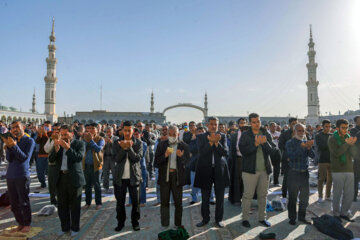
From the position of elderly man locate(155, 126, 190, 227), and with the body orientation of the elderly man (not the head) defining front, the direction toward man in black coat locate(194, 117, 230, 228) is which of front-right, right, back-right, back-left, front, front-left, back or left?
left

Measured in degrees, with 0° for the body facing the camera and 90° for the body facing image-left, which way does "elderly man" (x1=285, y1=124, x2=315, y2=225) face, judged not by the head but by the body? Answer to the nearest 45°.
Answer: approximately 315°

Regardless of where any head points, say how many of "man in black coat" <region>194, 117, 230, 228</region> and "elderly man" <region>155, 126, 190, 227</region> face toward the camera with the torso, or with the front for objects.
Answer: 2

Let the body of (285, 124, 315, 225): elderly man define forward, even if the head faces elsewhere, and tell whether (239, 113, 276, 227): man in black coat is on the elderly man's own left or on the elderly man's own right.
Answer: on the elderly man's own right

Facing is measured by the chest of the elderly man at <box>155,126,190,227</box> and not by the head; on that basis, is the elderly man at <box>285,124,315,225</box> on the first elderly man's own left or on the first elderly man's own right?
on the first elderly man's own left

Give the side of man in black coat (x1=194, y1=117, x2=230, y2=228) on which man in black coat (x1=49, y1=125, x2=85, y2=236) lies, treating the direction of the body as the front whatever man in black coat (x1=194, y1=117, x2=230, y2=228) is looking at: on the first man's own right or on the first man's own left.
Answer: on the first man's own right

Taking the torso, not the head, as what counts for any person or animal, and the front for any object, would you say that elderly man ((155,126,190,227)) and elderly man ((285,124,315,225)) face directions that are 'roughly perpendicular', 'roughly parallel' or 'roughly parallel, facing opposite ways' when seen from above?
roughly parallel

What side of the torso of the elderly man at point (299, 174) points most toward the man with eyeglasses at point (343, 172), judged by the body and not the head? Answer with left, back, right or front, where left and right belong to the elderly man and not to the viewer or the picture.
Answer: left

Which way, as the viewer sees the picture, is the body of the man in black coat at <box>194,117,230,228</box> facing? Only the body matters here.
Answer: toward the camera

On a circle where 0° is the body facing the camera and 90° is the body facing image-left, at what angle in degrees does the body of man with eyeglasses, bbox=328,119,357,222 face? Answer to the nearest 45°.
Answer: approximately 315°

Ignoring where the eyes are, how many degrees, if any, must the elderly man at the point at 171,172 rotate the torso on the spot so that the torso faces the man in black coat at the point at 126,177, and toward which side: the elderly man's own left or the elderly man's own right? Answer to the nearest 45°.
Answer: approximately 90° to the elderly man's own right

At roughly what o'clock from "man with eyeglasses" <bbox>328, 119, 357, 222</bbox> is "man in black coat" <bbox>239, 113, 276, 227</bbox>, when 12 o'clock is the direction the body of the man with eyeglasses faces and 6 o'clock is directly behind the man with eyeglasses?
The man in black coat is roughly at 3 o'clock from the man with eyeglasses.

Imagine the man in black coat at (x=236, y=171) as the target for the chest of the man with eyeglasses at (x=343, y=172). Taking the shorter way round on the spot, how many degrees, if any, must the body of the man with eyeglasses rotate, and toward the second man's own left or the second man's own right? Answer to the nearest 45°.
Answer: approximately 135° to the second man's own right

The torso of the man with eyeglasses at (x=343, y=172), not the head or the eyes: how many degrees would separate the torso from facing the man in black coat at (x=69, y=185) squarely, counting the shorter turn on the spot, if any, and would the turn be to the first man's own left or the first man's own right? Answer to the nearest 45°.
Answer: approximately 90° to the first man's own right
